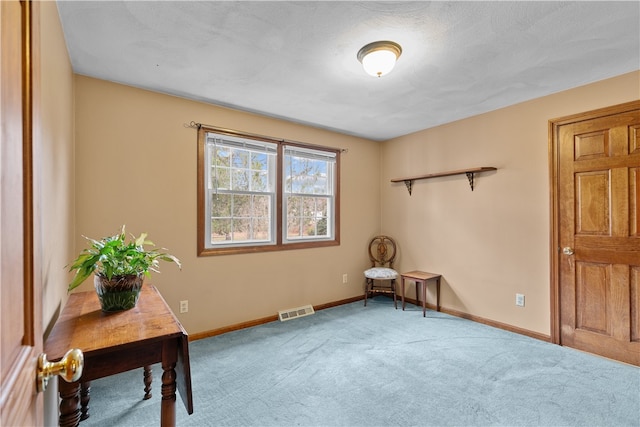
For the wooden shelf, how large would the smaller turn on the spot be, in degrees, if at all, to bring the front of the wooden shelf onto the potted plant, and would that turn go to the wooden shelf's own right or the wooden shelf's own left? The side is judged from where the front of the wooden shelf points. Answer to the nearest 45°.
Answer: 0° — it already faces it

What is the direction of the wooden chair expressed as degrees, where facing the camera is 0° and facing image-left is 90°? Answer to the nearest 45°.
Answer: approximately 0°

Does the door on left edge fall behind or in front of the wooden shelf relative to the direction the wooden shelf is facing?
in front

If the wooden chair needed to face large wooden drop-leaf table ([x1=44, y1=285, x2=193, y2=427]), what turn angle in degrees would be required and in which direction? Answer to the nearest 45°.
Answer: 0° — it already faces it

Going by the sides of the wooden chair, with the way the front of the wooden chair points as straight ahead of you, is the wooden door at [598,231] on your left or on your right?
on your left

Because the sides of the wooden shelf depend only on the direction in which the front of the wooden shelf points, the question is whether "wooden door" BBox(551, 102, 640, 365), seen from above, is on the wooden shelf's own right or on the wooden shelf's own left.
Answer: on the wooden shelf's own left

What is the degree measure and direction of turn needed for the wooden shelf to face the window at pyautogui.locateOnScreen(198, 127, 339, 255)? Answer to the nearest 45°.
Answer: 0° — it already faces it
